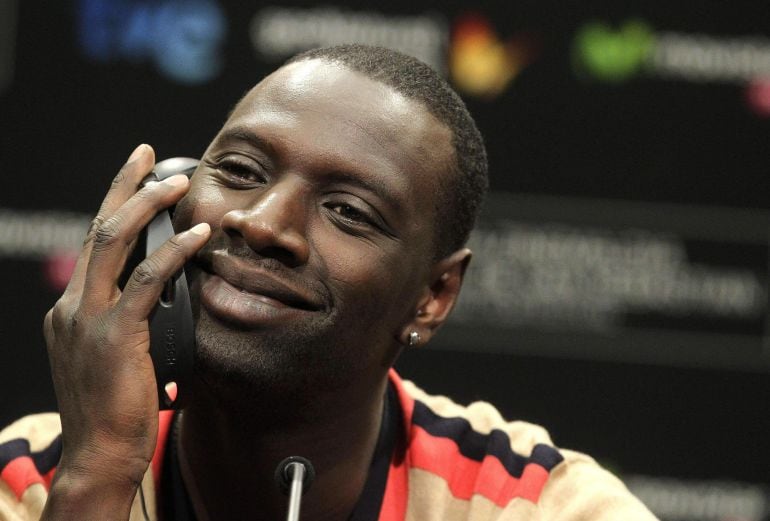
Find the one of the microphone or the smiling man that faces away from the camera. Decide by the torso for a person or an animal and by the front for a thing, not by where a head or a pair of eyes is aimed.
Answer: the microphone

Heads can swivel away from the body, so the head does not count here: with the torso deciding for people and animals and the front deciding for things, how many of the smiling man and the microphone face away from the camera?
1

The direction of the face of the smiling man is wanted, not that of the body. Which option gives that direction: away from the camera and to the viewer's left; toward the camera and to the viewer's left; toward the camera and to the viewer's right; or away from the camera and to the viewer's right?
toward the camera and to the viewer's left

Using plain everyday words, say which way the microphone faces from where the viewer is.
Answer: facing away from the viewer

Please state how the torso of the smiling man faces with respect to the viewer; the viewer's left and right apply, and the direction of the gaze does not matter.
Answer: facing the viewer and to the left of the viewer
